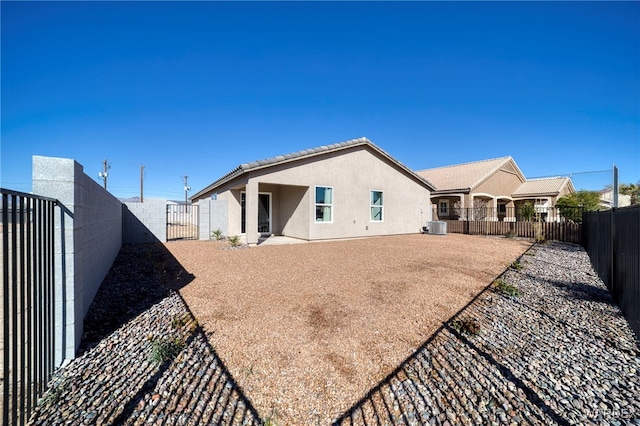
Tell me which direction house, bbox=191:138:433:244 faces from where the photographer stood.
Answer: facing away from the viewer

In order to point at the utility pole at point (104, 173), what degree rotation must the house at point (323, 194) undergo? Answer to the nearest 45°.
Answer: approximately 45° to its left

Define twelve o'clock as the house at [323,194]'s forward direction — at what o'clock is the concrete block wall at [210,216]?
The concrete block wall is roughly at 9 o'clock from the house.

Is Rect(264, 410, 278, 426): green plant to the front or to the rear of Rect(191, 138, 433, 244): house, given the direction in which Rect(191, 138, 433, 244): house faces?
to the rear

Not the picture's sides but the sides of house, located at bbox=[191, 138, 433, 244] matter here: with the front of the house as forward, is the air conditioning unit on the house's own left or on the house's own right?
on the house's own right

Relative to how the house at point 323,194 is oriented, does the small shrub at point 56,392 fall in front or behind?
behind

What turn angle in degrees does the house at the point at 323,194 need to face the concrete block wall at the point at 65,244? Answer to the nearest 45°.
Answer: approximately 180°

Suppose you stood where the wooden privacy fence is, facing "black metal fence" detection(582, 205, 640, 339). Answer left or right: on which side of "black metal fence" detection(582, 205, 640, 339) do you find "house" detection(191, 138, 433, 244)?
right

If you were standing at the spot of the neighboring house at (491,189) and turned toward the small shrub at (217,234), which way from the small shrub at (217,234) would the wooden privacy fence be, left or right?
left
